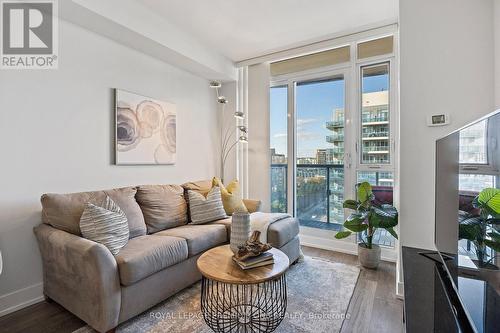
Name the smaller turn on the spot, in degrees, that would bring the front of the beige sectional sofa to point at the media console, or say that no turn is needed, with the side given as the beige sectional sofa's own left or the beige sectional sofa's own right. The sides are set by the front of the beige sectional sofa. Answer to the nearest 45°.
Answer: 0° — it already faces it

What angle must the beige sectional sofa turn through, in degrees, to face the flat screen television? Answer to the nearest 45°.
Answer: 0° — it already faces it

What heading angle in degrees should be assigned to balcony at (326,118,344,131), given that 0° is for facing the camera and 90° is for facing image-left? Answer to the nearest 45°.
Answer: approximately 45°

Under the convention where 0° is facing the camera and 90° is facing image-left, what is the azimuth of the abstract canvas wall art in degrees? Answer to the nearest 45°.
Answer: approximately 315°

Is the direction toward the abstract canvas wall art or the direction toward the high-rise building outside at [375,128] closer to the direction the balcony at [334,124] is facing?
the abstract canvas wall art

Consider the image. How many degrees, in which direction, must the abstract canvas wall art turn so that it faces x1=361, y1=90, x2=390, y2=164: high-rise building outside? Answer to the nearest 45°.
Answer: approximately 45° to its left

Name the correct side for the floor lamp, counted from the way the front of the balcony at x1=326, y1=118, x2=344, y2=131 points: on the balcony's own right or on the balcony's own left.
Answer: on the balcony's own left

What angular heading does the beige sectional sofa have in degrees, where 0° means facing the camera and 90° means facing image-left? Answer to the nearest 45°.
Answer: approximately 315°

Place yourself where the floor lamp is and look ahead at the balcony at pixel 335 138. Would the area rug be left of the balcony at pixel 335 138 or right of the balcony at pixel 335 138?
right

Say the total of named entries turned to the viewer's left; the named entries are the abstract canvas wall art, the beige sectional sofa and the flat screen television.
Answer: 1

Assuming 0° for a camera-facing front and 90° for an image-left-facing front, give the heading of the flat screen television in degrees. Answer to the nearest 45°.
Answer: approximately 90°

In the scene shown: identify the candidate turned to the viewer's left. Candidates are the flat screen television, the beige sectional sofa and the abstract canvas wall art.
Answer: the flat screen television

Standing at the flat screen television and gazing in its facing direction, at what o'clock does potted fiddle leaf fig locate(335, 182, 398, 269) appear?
The potted fiddle leaf fig is roughly at 2 o'clock from the flat screen television.
